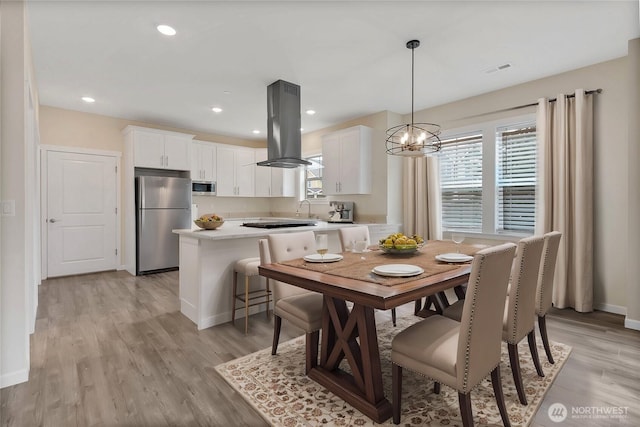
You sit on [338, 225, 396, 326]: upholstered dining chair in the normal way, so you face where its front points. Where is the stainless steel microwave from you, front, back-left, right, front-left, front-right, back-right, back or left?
back

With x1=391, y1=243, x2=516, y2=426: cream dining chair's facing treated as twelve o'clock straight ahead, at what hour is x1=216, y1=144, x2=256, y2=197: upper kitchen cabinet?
The upper kitchen cabinet is roughly at 12 o'clock from the cream dining chair.

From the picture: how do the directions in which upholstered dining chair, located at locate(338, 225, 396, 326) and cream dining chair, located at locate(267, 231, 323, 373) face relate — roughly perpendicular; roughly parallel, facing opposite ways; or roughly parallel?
roughly parallel

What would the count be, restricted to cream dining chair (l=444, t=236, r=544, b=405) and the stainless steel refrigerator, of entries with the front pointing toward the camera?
1

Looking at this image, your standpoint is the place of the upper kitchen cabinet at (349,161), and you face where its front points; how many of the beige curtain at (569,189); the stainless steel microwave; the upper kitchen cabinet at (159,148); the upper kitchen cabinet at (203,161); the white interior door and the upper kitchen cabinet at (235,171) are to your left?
1

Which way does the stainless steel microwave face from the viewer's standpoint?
toward the camera

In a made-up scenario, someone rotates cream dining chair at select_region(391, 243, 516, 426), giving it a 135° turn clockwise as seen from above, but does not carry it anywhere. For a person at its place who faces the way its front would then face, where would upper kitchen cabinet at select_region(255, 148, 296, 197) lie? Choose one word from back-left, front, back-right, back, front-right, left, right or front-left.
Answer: back-left

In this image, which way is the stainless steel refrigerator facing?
toward the camera

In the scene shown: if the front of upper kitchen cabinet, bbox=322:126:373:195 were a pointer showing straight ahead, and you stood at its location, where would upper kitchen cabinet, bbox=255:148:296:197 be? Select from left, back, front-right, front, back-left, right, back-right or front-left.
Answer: right

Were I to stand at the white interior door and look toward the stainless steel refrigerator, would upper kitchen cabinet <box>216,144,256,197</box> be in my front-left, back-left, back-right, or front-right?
front-left

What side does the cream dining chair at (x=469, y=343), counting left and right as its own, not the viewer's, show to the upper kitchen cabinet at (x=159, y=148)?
front

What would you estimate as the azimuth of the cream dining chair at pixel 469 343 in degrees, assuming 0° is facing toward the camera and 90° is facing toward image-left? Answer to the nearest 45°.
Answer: approximately 135°

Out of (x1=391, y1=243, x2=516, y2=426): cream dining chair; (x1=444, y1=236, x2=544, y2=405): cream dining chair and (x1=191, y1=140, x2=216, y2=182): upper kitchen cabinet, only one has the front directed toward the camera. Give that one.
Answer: the upper kitchen cabinet

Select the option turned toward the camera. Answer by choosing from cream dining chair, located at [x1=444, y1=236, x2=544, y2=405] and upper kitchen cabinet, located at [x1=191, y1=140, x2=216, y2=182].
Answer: the upper kitchen cabinet

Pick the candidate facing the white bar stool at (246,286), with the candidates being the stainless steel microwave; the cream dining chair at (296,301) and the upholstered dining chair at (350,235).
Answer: the stainless steel microwave

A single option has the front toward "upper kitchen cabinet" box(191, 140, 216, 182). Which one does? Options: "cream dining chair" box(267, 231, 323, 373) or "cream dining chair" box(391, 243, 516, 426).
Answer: "cream dining chair" box(391, 243, 516, 426)
